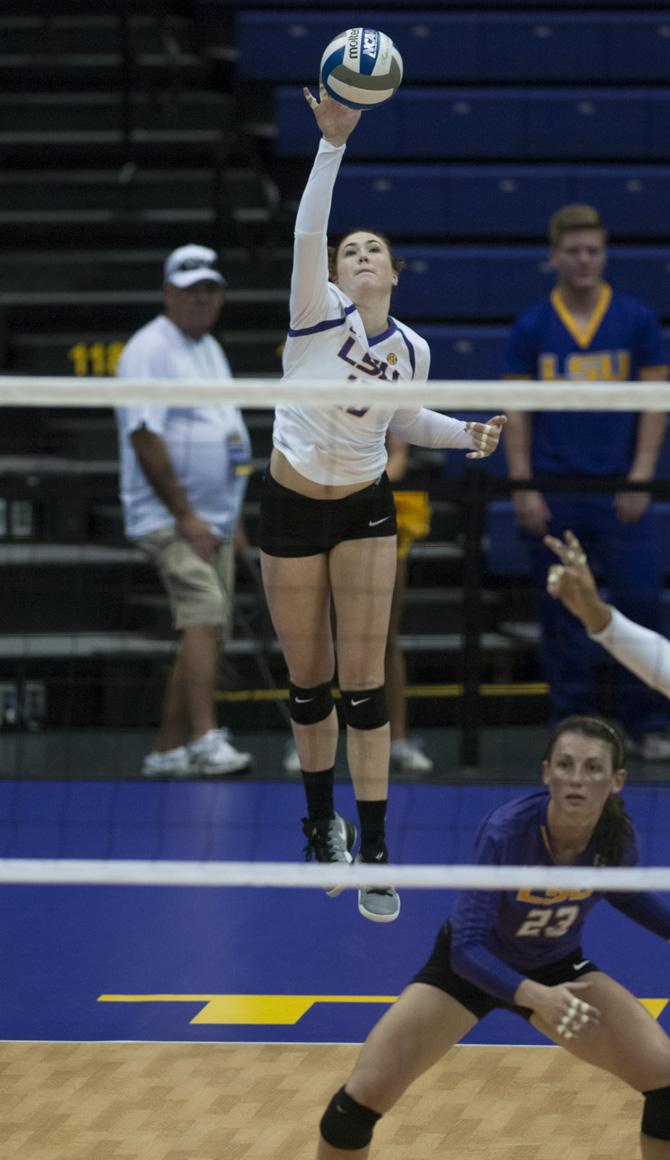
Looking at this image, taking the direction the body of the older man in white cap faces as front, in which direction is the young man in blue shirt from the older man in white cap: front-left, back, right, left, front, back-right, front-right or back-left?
front-left

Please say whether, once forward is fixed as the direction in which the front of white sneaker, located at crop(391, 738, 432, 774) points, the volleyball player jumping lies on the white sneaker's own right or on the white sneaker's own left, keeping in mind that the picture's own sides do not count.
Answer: on the white sneaker's own right

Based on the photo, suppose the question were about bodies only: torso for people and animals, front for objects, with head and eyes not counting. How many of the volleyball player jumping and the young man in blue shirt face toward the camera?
2

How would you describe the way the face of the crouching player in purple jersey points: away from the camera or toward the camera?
toward the camera

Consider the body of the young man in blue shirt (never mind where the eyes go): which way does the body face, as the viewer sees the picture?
toward the camera

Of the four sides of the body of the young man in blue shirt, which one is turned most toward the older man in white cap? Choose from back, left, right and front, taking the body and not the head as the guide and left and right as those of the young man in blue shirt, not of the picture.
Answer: right

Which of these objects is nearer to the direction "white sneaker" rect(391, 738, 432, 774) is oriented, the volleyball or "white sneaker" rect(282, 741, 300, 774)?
the volleyball

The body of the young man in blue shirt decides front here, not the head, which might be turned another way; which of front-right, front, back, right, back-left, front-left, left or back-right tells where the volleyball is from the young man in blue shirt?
front

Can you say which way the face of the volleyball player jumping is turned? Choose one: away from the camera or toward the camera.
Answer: toward the camera

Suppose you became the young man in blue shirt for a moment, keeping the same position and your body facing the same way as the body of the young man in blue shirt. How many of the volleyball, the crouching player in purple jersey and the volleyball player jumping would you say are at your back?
0

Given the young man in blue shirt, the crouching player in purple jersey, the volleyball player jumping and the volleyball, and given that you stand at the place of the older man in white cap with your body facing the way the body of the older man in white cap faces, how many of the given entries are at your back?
0

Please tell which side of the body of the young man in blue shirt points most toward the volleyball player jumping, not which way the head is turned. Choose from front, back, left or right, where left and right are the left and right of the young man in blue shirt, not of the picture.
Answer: front

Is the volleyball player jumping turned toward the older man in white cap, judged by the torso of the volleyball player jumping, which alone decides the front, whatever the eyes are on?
no
